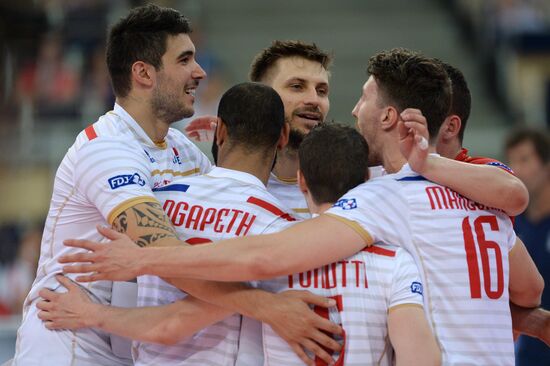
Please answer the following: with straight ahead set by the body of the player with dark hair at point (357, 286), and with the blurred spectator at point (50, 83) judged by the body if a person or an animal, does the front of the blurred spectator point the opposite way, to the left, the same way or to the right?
the opposite way

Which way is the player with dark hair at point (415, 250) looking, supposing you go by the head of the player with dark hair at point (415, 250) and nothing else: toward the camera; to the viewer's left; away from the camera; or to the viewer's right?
to the viewer's left

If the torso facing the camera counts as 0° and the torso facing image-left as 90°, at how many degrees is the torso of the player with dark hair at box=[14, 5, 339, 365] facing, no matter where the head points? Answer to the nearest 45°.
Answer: approximately 315°

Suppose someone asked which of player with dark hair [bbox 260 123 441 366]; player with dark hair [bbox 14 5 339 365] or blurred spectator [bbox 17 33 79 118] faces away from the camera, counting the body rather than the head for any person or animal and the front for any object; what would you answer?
player with dark hair [bbox 260 123 441 366]

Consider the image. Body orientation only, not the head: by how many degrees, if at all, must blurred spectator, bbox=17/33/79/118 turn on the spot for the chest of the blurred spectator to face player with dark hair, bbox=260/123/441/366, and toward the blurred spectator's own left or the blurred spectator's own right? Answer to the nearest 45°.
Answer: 0° — they already face them

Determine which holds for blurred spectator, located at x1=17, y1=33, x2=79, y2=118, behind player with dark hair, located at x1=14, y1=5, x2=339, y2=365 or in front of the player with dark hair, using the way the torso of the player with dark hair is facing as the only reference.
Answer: behind

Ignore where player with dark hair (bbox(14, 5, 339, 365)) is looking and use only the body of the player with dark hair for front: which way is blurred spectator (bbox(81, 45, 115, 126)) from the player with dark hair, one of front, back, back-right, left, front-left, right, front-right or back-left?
back-left

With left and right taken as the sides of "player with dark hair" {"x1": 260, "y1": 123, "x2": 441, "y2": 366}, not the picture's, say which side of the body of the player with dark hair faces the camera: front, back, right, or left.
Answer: back
